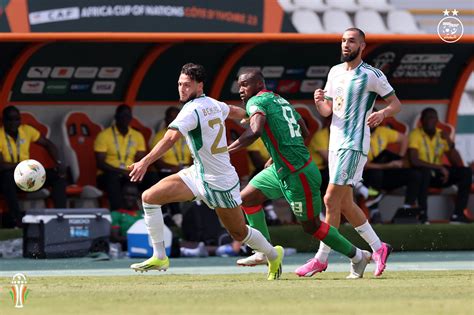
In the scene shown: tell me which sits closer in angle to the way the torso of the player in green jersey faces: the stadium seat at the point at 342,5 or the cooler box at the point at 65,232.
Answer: the cooler box

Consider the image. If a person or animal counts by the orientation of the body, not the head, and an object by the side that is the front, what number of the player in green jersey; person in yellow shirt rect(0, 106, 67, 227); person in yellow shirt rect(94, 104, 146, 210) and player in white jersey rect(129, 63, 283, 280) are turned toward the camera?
2

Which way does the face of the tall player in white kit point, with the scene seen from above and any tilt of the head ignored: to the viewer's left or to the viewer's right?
to the viewer's left

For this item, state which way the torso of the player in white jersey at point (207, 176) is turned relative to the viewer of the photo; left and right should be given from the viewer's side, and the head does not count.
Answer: facing away from the viewer and to the left of the viewer

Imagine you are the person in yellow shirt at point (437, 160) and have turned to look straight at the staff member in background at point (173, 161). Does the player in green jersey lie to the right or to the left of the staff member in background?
left

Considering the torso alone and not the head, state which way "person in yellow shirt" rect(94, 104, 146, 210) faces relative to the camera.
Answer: toward the camera

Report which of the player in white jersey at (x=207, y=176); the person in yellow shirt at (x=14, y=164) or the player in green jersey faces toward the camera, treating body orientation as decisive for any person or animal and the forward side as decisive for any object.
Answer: the person in yellow shirt

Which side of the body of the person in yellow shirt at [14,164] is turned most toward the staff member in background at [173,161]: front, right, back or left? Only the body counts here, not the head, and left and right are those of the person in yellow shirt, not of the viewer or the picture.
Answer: left
